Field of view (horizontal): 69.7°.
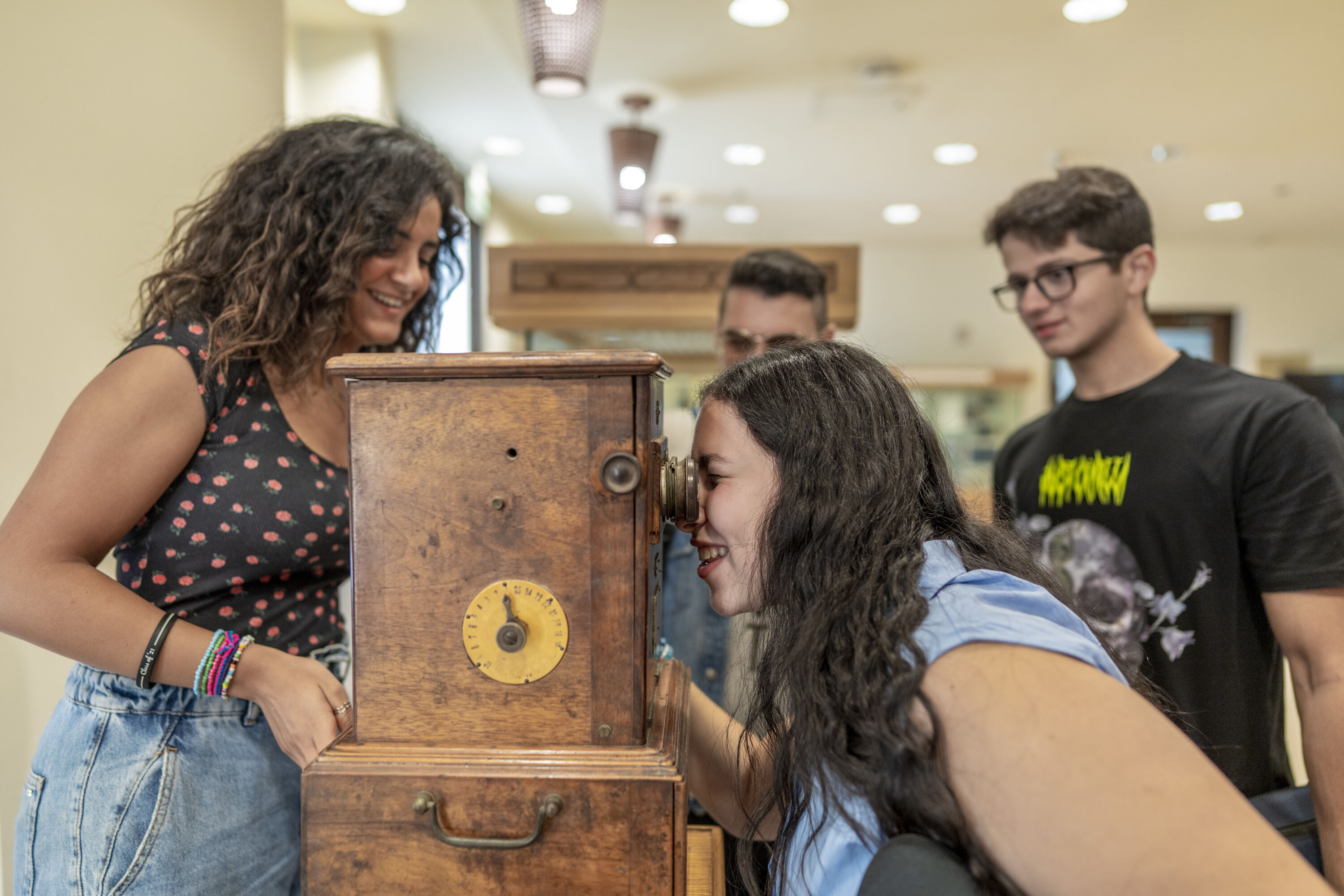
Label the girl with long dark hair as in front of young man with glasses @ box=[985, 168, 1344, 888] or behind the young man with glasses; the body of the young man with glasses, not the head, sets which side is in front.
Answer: in front

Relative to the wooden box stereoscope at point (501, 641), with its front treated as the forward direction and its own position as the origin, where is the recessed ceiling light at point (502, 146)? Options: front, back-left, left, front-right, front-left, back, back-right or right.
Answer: left

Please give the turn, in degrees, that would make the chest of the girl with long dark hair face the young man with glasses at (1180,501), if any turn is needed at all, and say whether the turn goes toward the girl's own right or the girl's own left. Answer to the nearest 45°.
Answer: approximately 90° to the girl's own right

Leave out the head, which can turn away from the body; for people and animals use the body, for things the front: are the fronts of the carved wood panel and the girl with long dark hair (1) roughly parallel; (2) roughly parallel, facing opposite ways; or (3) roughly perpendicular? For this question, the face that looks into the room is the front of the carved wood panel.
roughly perpendicular

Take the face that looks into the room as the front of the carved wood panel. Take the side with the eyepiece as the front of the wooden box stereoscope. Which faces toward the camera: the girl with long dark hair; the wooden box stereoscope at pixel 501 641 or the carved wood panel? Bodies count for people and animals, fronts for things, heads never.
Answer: the carved wood panel

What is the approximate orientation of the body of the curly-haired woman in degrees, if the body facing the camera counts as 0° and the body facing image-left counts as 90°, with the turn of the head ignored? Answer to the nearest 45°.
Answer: approximately 315°

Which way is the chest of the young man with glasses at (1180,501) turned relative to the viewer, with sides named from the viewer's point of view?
facing the viewer and to the left of the viewer

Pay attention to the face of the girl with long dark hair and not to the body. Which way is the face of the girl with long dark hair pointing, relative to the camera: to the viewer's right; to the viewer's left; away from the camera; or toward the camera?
to the viewer's left

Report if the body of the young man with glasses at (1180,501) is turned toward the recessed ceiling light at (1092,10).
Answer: no

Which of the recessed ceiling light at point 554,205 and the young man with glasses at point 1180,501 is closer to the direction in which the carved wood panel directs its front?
the young man with glasses

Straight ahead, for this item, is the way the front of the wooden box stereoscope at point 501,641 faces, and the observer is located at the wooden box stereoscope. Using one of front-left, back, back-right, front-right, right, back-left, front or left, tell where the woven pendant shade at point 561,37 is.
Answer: left

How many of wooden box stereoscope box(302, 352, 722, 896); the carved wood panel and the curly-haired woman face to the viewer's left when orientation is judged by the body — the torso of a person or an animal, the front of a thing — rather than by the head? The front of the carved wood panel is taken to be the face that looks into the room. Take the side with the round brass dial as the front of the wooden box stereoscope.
0

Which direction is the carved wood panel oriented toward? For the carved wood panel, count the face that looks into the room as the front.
toward the camera

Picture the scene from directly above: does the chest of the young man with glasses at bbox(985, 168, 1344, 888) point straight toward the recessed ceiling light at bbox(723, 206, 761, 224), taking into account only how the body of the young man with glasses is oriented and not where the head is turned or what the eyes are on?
no

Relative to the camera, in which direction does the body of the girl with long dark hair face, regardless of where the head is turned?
to the viewer's left

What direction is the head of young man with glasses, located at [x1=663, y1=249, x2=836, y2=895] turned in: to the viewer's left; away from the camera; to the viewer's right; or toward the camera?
toward the camera

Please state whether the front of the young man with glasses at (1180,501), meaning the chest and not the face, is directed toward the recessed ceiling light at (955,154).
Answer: no

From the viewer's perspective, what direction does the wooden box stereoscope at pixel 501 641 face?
to the viewer's right
